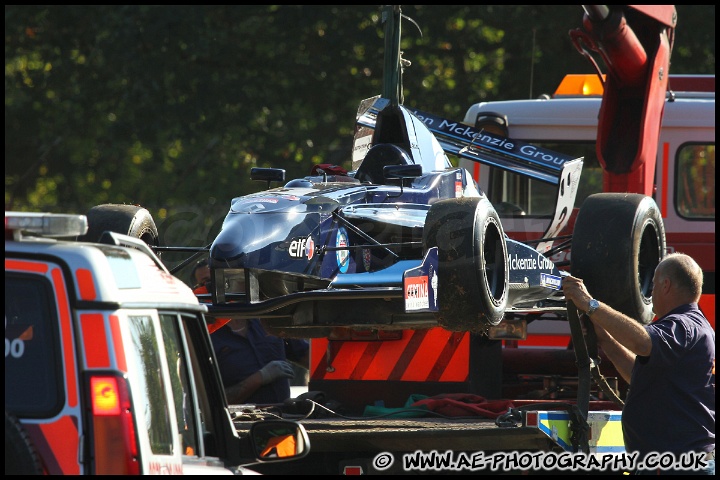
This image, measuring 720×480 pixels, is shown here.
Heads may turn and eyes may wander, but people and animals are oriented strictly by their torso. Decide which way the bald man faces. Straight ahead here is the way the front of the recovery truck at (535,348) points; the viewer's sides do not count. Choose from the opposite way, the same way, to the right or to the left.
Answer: to the left

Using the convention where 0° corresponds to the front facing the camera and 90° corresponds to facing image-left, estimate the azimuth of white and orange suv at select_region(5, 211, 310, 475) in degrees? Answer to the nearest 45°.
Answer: approximately 225°

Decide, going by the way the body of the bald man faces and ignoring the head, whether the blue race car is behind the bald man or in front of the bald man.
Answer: in front

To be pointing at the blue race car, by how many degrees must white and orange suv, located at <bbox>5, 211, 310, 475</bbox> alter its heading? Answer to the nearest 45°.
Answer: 0° — it already faces it

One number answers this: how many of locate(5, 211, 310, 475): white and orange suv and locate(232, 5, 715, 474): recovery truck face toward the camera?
0

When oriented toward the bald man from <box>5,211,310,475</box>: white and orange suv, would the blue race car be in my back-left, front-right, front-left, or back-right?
front-left

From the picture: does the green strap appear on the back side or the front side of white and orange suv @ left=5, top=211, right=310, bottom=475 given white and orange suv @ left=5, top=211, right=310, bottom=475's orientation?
on the front side

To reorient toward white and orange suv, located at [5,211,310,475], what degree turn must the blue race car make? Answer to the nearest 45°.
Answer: approximately 45° to its left

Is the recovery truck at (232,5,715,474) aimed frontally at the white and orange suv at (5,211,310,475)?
no

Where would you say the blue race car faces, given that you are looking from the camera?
facing the viewer and to the left of the viewer

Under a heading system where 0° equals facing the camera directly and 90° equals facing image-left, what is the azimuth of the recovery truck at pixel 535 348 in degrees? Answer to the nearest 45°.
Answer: approximately 225°

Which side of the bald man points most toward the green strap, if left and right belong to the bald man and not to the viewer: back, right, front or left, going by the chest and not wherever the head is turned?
front

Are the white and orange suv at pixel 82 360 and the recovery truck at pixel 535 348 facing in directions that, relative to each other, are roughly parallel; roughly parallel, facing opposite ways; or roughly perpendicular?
roughly parallel
